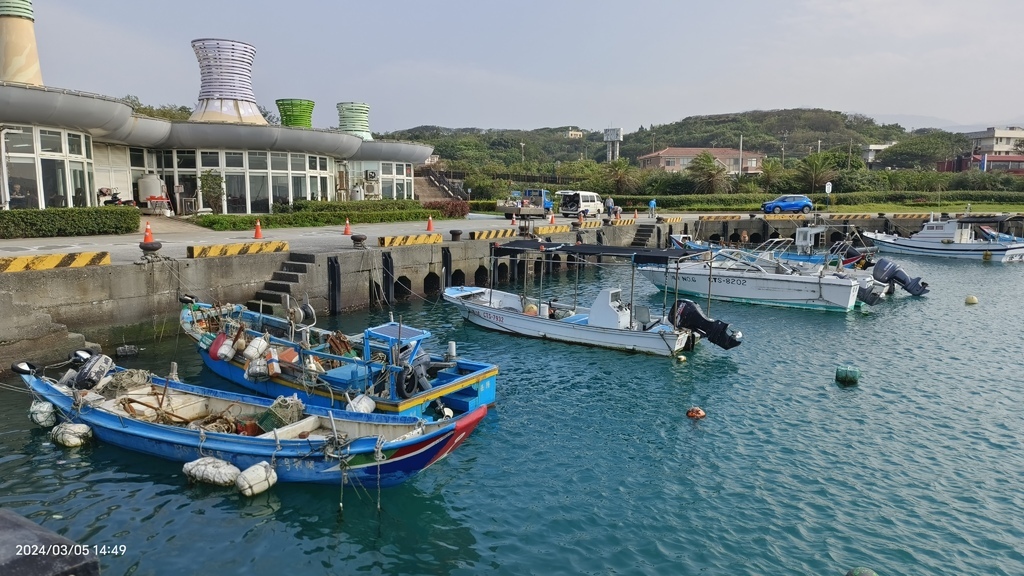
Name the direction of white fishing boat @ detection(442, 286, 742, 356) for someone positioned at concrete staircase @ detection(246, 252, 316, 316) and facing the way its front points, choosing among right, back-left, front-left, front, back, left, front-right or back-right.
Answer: left

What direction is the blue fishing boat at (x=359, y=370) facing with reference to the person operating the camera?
facing away from the viewer and to the left of the viewer

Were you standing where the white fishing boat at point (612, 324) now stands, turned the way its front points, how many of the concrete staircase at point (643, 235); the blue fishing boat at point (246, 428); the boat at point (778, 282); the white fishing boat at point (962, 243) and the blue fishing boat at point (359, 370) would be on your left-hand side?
2

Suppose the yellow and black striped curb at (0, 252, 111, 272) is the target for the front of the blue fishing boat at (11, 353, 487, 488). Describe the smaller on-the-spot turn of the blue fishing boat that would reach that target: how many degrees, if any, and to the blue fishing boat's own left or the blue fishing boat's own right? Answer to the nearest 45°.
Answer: approximately 180°

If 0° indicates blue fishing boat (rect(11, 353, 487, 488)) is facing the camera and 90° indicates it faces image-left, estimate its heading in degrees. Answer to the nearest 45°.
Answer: approximately 315°

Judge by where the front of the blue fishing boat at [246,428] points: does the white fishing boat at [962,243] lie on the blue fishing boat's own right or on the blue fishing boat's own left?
on the blue fishing boat's own left

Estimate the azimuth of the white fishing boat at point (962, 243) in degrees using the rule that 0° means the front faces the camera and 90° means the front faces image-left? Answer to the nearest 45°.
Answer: approximately 135°

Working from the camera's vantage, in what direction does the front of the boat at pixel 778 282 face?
facing away from the viewer and to the left of the viewer

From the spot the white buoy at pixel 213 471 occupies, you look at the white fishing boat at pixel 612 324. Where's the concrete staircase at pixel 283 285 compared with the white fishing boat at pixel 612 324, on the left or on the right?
left

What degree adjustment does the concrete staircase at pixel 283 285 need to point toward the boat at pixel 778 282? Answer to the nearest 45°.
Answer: approximately 135° to its left

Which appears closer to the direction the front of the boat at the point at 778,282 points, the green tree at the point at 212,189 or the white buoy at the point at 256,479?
the green tree

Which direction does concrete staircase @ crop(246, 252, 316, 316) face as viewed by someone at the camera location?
facing the viewer and to the left of the viewer

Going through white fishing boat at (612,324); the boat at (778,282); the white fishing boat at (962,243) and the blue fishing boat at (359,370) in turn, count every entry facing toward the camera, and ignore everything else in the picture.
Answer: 0

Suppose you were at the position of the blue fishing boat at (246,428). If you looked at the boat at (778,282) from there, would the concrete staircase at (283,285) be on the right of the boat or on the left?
left

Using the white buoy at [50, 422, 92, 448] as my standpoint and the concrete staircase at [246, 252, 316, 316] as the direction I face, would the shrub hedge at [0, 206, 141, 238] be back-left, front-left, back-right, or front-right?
front-left

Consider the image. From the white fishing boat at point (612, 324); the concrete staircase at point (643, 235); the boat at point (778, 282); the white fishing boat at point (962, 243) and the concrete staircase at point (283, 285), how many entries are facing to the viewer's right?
0
